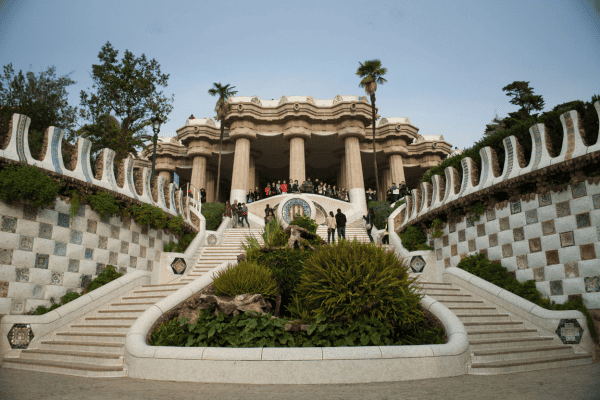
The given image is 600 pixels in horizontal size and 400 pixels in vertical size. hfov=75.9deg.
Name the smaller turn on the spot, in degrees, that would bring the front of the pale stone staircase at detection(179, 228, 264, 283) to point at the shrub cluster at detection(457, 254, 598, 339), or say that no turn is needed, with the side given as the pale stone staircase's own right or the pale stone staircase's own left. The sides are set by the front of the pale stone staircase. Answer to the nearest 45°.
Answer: approximately 45° to the pale stone staircase's own left

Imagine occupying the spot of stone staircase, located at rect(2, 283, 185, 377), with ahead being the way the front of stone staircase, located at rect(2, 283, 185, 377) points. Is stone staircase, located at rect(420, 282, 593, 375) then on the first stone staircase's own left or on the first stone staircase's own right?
on the first stone staircase's own left

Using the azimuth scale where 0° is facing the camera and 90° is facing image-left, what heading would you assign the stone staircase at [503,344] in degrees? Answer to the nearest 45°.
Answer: approximately 0°

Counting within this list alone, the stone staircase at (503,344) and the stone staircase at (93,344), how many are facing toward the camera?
2

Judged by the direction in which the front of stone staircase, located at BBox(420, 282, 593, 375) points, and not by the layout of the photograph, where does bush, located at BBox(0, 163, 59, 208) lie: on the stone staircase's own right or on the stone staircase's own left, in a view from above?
on the stone staircase's own right

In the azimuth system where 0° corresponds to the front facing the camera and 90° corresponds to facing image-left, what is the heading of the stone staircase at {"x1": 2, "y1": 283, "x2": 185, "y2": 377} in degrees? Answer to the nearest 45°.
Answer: approximately 0°
